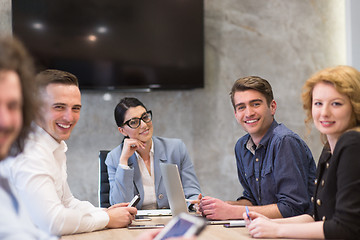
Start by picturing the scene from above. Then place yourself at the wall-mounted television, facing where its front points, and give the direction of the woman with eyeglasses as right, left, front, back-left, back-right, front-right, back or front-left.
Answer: front

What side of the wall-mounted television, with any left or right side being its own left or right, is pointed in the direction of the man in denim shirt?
front

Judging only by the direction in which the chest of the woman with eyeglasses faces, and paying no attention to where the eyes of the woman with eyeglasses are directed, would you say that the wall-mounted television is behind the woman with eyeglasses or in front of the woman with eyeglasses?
behind

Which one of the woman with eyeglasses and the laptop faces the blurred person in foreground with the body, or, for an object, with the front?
the woman with eyeglasses

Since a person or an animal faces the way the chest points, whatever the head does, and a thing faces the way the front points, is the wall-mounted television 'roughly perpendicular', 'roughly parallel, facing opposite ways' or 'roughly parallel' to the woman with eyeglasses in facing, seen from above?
roughly parallel

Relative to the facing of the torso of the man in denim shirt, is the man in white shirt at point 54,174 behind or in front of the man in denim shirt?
in front

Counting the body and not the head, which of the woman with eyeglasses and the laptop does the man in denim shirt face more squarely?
the laptop

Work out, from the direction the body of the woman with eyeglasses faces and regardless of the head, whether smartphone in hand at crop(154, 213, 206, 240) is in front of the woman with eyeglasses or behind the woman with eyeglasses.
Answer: in front

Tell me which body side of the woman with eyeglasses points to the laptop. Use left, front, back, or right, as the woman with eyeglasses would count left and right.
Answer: front

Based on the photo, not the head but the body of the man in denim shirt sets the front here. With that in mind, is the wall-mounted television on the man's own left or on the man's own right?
on the man's own right

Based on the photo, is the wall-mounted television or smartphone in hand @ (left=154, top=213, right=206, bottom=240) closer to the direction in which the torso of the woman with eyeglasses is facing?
the smartphone in hand

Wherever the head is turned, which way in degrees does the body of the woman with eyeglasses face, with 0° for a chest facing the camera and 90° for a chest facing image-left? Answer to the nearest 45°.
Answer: approximately 0°

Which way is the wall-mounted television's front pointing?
toward the camera

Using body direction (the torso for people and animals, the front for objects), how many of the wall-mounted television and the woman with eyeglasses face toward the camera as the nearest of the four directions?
2

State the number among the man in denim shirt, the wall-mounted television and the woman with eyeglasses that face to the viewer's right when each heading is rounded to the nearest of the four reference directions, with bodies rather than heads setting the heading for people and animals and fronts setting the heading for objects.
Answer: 0

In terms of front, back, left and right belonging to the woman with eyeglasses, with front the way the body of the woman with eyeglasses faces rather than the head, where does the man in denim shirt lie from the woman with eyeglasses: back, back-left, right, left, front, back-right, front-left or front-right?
front-left
